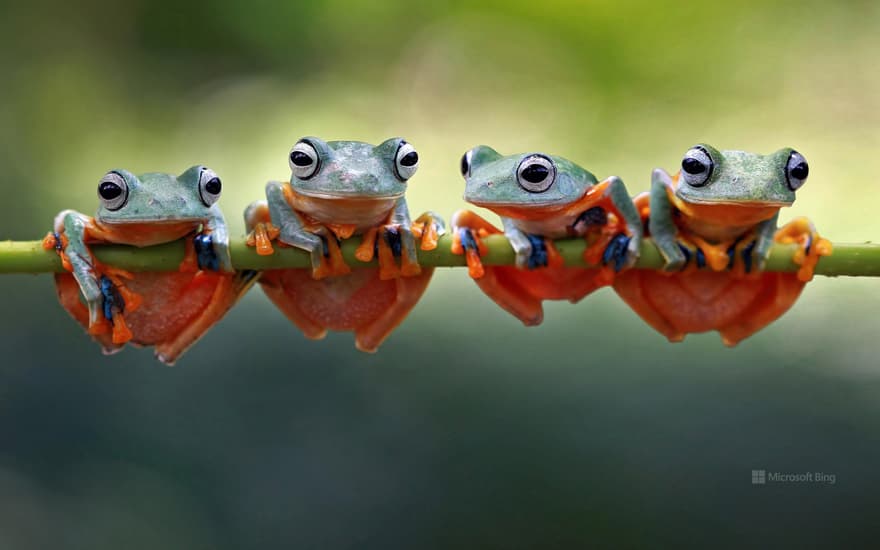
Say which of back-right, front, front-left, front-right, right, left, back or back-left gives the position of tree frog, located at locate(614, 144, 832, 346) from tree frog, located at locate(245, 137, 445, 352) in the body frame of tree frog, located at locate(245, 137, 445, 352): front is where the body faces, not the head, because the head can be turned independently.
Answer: left

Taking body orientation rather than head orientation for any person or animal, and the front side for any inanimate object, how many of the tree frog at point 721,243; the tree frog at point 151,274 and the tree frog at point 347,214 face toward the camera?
3

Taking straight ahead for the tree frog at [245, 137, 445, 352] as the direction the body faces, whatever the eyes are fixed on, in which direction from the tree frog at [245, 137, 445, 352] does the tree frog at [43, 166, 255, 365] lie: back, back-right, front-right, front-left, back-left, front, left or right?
right

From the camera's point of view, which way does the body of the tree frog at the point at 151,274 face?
toward the camera

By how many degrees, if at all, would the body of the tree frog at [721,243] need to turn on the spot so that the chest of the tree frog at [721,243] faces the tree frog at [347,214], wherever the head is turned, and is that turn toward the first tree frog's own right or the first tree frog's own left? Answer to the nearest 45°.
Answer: approximately 45° to the first tree frog's own right

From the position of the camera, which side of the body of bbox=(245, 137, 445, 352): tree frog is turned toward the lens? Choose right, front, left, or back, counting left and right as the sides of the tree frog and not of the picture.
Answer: front

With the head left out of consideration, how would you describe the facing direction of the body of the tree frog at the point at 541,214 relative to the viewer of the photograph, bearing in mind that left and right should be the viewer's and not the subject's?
facing the viewer and to the left of the viewer

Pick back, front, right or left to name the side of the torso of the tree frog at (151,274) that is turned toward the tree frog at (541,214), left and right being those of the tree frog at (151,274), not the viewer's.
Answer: left

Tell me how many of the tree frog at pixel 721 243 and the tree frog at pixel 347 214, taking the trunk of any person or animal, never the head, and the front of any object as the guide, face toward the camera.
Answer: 2

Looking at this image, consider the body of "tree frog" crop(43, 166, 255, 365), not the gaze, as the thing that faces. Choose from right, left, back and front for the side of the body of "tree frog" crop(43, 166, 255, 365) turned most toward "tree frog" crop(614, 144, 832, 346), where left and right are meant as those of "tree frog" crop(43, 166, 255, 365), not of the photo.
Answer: left

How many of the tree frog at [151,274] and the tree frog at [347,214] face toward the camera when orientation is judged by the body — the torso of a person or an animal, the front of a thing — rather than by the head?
2

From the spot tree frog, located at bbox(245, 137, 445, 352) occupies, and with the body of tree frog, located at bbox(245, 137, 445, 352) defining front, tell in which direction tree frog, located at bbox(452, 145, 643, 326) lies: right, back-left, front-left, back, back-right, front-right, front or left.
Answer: left
